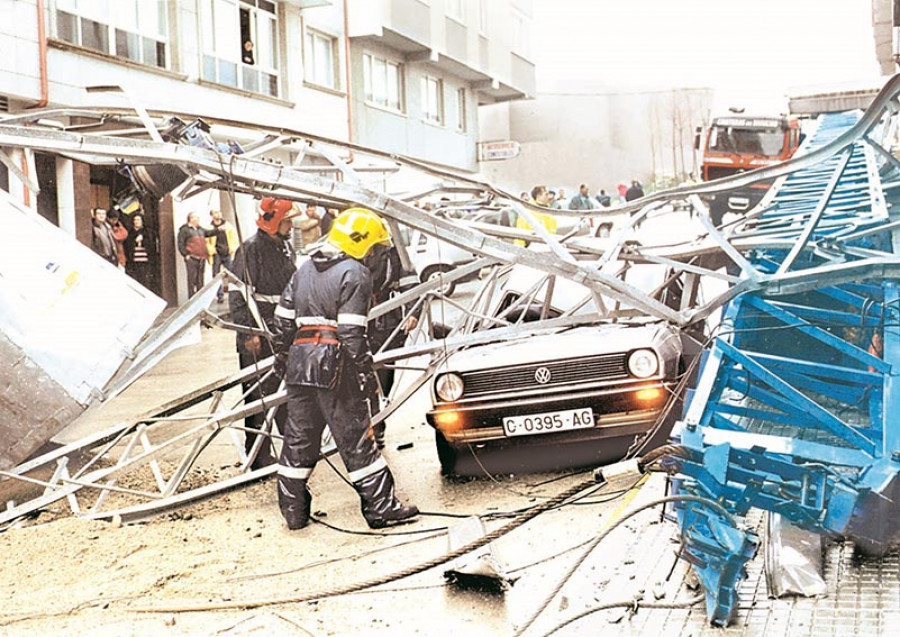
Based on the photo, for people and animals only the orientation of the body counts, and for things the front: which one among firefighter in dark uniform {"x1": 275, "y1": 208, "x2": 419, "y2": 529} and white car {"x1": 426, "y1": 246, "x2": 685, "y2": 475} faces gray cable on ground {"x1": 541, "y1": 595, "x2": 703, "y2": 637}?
the white car

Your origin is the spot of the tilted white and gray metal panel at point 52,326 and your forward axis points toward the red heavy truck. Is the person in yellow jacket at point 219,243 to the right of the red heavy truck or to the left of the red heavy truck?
left

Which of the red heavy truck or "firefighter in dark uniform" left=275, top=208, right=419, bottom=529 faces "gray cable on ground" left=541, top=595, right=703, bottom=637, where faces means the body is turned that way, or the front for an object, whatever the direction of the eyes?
the red heavy truck

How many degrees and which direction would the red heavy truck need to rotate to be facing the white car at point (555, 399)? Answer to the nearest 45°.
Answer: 0° — it already faces it

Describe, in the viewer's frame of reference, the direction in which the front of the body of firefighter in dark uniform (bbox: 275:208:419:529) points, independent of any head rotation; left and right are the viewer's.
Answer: facing away from the viewer and to the right of the viewer

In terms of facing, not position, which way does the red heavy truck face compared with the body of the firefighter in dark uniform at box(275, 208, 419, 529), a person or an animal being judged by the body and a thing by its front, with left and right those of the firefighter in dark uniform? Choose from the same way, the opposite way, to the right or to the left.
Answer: the opposite way

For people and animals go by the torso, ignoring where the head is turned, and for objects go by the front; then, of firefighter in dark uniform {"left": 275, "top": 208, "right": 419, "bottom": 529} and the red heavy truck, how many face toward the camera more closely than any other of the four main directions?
1

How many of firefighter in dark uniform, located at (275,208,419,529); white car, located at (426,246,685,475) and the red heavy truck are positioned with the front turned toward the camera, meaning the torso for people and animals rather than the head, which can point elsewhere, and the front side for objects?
2

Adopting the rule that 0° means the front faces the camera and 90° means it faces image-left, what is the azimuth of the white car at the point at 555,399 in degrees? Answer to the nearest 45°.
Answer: approximately 0°

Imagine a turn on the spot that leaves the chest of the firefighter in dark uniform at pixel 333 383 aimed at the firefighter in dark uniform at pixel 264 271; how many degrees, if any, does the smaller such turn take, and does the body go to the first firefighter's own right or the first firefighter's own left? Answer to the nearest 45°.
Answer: approximately 45° to the first firefighter's own left

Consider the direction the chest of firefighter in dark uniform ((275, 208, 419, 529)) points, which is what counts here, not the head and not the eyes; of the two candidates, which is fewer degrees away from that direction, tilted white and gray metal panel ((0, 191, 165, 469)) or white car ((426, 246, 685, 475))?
the white car

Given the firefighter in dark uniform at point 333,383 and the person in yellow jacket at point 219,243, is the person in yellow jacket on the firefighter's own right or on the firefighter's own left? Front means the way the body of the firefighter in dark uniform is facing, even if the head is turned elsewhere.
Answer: on the firefighter's own left

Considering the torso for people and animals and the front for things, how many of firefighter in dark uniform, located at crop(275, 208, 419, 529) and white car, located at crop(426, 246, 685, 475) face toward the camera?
1

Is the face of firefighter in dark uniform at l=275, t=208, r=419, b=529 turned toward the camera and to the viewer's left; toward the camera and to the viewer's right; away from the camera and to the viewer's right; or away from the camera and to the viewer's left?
away from the camera and to the viewer's right

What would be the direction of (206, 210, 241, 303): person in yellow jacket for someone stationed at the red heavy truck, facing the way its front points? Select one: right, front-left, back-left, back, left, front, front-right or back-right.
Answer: front-right
